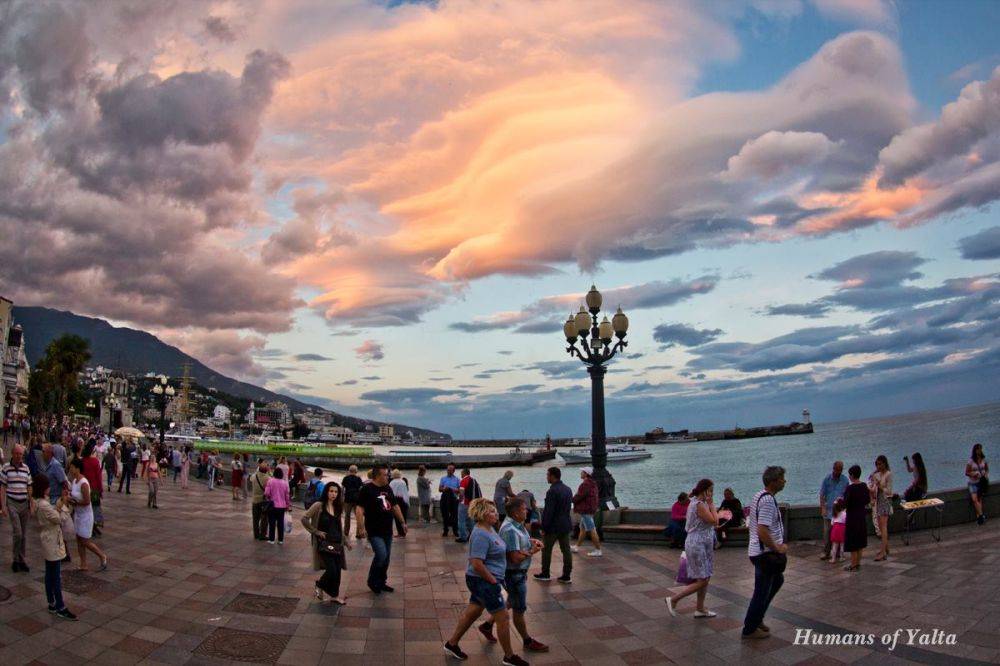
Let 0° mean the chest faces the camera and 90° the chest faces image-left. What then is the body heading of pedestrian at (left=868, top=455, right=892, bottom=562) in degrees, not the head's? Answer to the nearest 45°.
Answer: approximately 45°

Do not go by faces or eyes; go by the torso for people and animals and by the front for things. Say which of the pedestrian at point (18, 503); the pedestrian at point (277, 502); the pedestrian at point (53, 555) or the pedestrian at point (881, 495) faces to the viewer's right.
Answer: the pedestrian at point (53, 555)

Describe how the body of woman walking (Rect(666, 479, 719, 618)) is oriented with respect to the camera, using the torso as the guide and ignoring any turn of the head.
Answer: to the viewer's right

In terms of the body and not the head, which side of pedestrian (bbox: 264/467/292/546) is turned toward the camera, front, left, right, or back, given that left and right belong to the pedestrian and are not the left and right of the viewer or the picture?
back
